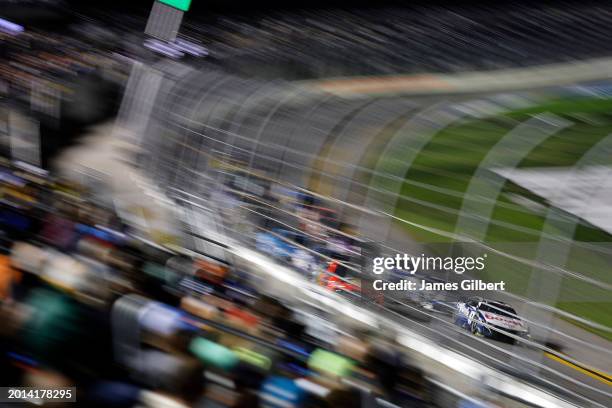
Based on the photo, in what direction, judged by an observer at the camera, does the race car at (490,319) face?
facing the viewer and to the right of the viewer

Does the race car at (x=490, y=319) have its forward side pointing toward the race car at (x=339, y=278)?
no
